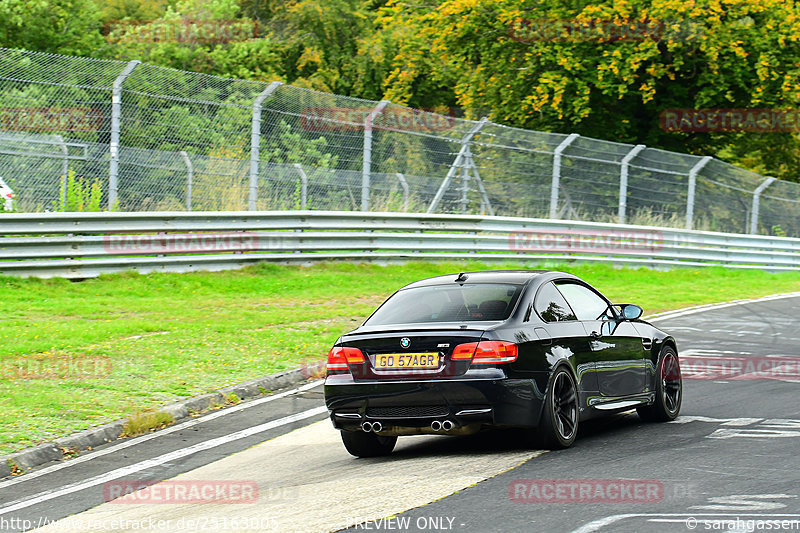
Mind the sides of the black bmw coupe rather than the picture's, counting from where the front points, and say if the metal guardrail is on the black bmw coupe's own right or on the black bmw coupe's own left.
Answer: on the black bmw coupe's own left

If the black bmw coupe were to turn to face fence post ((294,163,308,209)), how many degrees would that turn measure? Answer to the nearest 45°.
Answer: approximately 45° to its left

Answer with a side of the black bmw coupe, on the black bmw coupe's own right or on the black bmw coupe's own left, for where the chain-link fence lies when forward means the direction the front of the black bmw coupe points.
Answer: on the black bmw coupe's own left

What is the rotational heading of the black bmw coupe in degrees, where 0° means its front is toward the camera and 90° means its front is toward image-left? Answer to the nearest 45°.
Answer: approximately 225°

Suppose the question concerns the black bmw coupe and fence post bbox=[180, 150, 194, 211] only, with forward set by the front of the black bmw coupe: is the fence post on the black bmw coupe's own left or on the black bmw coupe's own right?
on the black bmw coupe's own left

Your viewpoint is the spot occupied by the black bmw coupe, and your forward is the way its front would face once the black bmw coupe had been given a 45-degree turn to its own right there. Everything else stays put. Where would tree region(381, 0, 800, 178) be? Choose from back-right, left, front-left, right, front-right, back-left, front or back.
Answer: left

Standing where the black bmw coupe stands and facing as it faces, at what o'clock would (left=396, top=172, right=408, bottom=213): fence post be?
The fence post is roughly at 10 o'clock from the black bmw coupe.
